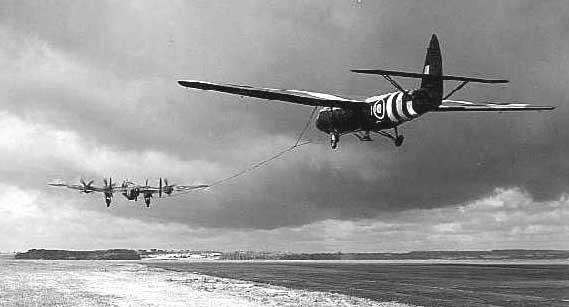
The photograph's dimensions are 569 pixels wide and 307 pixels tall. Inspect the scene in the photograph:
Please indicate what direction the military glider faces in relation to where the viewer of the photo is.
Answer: facing away from the viewer and to the left of the viewer
